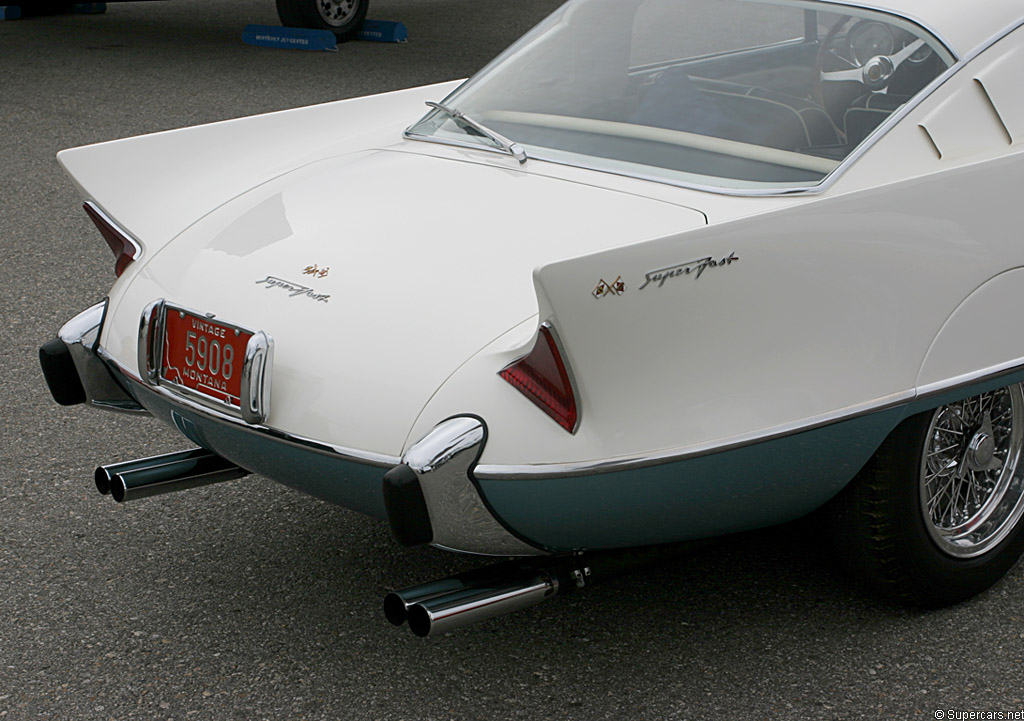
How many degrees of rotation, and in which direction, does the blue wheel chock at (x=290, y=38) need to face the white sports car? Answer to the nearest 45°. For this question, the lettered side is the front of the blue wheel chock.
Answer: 0° — it already faces it

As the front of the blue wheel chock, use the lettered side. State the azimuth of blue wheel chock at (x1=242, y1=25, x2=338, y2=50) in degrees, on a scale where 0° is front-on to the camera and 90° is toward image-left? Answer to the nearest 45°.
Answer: approximately 0°

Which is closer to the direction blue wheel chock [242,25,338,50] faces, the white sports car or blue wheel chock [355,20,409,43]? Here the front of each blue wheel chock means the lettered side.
the white sports car

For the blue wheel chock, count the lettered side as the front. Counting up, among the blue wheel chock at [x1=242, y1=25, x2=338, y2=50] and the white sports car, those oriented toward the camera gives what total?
1

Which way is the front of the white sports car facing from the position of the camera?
facing away from the viewer and to the right of the viewer

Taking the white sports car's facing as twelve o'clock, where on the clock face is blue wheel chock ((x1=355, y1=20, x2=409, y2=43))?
The blue wheel chock is roughly at 10 o'clock from the white sports car.

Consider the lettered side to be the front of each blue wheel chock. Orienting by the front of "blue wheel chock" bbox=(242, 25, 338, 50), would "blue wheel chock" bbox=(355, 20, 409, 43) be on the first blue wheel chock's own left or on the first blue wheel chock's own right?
on the first blue wheel chock's own left

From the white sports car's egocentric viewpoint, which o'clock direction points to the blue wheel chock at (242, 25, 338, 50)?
The blue wheel chock is roughly at 10 o'clock from the white sports car.
